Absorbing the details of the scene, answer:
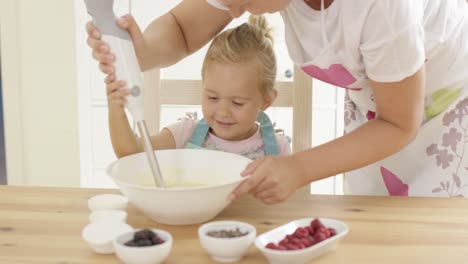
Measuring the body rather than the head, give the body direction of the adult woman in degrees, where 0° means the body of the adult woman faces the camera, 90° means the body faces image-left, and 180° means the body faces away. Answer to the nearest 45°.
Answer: approximately 45°

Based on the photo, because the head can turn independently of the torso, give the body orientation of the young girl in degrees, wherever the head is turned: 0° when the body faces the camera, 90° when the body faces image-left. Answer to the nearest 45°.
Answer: approximately 0°

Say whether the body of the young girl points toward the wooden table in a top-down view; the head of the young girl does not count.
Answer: yes
